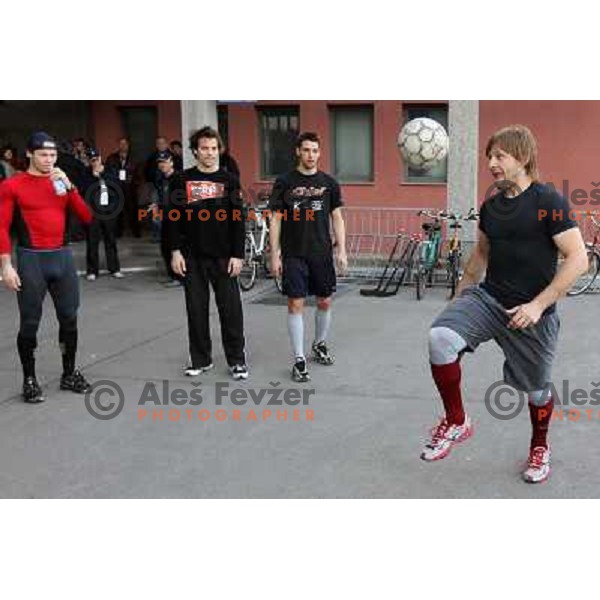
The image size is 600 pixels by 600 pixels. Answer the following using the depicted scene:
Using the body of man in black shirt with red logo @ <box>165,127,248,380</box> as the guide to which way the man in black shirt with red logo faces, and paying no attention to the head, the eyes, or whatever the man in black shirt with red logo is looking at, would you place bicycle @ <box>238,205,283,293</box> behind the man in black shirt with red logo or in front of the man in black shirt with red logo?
behind

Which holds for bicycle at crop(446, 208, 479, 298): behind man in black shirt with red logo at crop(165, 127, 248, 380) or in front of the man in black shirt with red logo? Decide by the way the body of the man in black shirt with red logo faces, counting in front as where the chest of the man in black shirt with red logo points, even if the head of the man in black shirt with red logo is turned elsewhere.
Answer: behind

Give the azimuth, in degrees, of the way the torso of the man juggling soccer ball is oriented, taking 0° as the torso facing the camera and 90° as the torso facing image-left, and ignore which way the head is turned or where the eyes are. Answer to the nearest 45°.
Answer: approximately 45°

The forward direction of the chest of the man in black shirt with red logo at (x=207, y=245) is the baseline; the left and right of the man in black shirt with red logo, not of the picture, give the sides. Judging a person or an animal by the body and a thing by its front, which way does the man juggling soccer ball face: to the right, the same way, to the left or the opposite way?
to the right

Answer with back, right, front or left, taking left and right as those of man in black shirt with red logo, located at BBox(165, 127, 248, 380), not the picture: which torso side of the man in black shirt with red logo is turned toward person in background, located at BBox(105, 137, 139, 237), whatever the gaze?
back

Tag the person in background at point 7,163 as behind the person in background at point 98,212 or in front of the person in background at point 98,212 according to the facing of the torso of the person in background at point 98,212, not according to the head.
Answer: behind

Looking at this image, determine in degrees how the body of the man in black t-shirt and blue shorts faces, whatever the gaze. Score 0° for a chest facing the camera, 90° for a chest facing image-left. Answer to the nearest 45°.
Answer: approximately 0°
